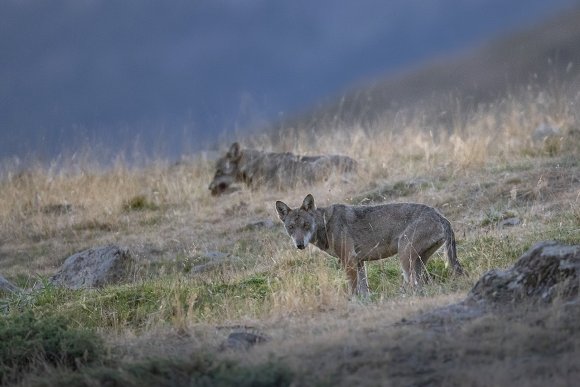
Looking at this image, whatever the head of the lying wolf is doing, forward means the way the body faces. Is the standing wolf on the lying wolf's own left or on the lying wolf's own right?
on the lying wolf's own left

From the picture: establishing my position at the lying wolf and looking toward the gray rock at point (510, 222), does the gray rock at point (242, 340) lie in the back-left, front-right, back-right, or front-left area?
front-right

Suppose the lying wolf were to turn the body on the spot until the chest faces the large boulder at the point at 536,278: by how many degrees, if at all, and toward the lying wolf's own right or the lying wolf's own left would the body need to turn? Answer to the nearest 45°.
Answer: approximately 90° to the lying wolf's own left

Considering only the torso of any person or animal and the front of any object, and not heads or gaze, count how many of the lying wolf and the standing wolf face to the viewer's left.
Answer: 2

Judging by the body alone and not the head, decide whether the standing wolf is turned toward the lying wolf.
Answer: no

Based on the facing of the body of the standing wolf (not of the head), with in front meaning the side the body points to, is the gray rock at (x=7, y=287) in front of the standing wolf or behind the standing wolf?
in front

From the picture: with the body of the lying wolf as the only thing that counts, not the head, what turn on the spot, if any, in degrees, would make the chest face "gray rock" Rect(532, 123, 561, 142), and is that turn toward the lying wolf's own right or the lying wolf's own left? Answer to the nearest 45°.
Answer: approximately 180°

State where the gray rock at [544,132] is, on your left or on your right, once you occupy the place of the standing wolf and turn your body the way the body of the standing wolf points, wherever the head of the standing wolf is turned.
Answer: on your right

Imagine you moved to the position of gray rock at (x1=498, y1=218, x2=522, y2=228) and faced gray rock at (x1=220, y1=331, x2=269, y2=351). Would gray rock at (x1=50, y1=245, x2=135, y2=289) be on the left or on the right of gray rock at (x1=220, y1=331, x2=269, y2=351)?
right

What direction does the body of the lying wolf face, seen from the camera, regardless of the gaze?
to the viewer's left

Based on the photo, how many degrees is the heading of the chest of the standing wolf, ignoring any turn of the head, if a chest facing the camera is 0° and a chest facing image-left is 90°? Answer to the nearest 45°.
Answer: approximately 90°

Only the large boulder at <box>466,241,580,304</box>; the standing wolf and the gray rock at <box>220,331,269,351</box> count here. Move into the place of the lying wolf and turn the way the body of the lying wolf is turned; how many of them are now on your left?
3

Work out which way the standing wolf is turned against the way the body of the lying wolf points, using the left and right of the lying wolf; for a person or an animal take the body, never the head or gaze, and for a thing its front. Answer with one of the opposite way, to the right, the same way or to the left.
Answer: the same way

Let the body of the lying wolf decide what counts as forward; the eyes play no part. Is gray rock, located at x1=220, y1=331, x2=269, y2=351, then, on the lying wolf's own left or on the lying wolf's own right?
on the lying wolf's own left

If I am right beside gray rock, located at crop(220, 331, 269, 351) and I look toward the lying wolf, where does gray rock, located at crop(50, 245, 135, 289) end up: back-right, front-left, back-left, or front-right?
front-left

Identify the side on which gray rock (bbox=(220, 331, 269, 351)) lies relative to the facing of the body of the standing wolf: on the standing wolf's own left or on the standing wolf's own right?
on the standing wolf's own left
